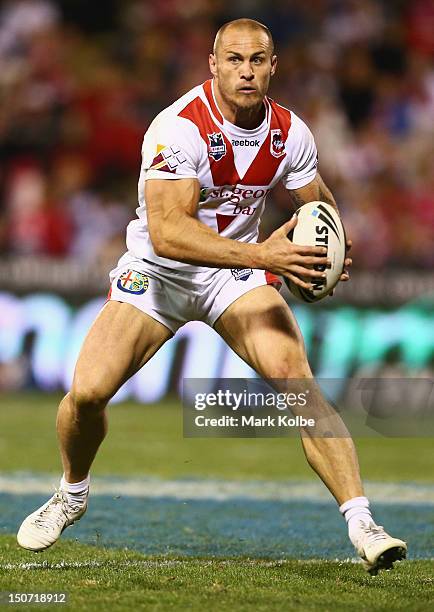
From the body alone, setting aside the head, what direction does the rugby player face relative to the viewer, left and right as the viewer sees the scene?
facing the viewer and to the right of the viewer
